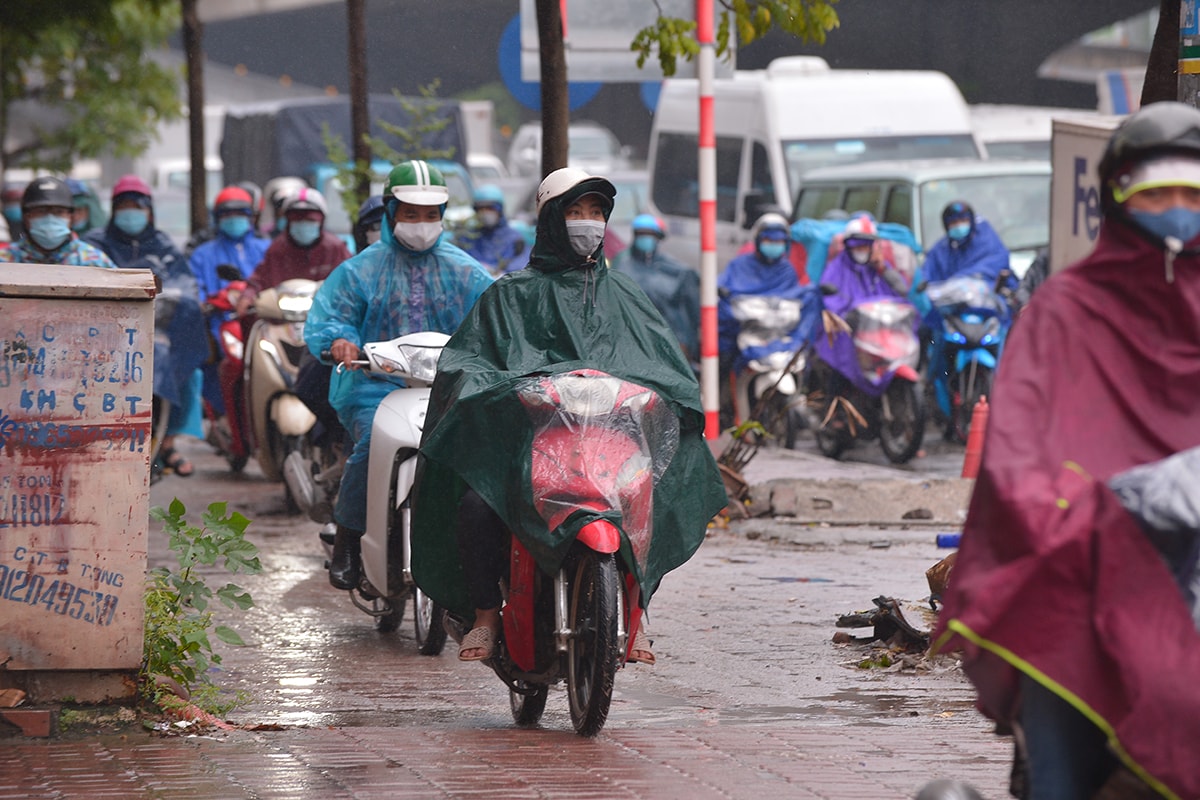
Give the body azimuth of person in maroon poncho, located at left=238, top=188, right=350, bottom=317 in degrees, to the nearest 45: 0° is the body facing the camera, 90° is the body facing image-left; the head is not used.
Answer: approximately 0°

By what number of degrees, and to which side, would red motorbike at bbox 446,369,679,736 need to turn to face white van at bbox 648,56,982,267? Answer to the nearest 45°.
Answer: approximately 180°

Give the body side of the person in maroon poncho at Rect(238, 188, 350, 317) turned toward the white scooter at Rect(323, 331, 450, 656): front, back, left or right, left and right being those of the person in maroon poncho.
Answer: front

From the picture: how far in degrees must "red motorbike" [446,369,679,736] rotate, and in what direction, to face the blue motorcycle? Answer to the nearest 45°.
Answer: approximately 180°

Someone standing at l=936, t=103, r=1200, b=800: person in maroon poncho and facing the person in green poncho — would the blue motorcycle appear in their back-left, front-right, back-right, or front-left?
front-right

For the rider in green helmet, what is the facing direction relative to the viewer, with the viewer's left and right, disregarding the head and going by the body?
facing the viewer

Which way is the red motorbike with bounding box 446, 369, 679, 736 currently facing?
toward the camera

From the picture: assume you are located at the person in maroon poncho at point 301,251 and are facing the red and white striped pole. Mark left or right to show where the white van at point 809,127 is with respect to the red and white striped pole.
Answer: left

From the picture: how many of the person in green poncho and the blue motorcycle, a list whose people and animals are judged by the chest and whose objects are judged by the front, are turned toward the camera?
2

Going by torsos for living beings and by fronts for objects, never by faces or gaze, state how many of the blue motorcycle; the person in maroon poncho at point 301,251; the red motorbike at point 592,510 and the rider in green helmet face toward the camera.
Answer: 4

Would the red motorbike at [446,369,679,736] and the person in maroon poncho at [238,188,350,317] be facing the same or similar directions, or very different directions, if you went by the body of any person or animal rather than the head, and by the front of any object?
same or similar directions

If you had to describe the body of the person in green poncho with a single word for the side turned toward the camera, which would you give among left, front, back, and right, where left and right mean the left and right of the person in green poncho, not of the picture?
front

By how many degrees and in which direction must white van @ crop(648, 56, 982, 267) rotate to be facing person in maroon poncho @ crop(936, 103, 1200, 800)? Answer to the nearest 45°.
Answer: approximately 45° to its right

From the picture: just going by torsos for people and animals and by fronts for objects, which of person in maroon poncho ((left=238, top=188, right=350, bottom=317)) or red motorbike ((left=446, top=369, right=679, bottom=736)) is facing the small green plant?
the person in maroon poncho

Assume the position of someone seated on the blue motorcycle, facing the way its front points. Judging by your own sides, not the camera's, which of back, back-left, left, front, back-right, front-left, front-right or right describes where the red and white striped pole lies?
front-right

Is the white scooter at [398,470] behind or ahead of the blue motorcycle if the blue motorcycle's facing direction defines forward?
ahead
